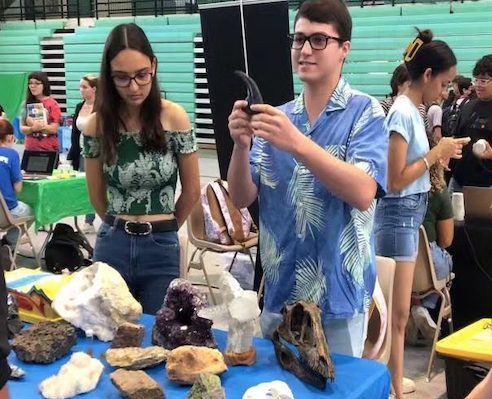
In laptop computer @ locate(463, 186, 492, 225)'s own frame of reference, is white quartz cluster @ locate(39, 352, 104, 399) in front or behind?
behind

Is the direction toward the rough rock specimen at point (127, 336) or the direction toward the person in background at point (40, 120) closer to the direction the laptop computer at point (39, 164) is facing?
the rough rock specimen

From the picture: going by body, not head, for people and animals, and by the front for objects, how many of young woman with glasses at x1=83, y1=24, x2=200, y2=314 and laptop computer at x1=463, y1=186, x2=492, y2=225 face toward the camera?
1

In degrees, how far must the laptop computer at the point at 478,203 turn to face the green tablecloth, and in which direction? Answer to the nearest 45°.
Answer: approximately 90° to its left

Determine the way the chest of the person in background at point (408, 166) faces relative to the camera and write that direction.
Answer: to the viewer's right

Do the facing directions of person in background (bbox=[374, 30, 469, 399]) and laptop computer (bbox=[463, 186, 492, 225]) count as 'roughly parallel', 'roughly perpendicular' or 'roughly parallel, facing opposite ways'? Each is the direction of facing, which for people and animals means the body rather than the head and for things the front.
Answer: roughly perpendicular

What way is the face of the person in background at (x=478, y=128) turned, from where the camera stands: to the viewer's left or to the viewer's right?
to the viewer's left

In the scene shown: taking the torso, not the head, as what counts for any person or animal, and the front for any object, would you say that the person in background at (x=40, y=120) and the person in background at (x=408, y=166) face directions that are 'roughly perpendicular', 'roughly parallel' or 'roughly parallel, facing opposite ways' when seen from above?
roughly perpendicular

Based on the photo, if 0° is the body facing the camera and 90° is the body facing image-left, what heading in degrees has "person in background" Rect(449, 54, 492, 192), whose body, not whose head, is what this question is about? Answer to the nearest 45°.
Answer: approximately 45°

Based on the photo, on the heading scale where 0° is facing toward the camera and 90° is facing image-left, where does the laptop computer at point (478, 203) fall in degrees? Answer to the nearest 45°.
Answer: approximately 180°

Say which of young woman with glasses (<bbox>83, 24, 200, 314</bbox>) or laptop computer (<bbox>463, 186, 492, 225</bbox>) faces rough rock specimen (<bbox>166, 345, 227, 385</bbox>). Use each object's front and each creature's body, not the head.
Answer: the young woman with glasses
